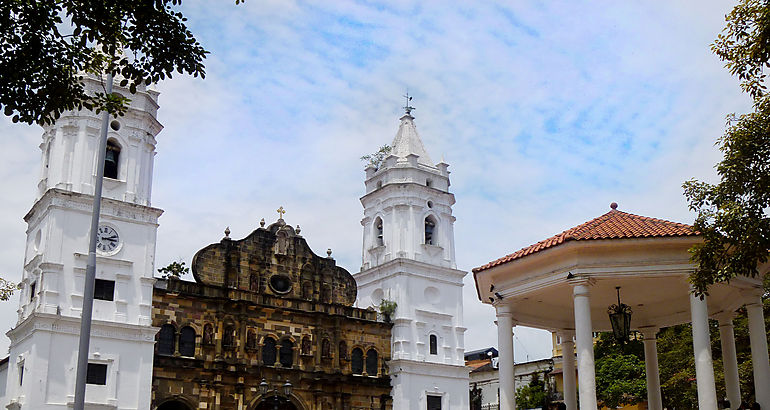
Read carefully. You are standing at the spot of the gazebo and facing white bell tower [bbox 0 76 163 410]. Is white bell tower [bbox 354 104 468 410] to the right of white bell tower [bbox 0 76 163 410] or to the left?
right

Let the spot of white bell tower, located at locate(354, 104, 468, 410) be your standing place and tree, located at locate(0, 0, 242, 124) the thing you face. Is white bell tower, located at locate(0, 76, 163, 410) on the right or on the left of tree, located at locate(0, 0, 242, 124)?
right

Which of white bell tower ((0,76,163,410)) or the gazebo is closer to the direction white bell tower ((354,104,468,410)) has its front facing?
the gazebo

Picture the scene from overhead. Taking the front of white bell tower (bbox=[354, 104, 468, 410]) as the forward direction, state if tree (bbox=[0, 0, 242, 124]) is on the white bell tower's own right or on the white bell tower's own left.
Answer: on the white bell tower's own right

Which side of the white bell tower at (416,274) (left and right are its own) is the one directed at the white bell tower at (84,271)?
right

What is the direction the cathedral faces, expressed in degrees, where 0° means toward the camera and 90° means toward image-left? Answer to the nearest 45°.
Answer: approximately 315°

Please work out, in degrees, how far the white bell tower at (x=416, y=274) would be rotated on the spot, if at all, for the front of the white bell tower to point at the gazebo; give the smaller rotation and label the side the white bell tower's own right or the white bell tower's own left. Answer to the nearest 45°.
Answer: approximately 45° to the white bell tower's own right

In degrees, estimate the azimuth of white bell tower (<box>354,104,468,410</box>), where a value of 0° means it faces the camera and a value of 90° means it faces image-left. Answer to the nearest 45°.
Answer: approximately 315°
